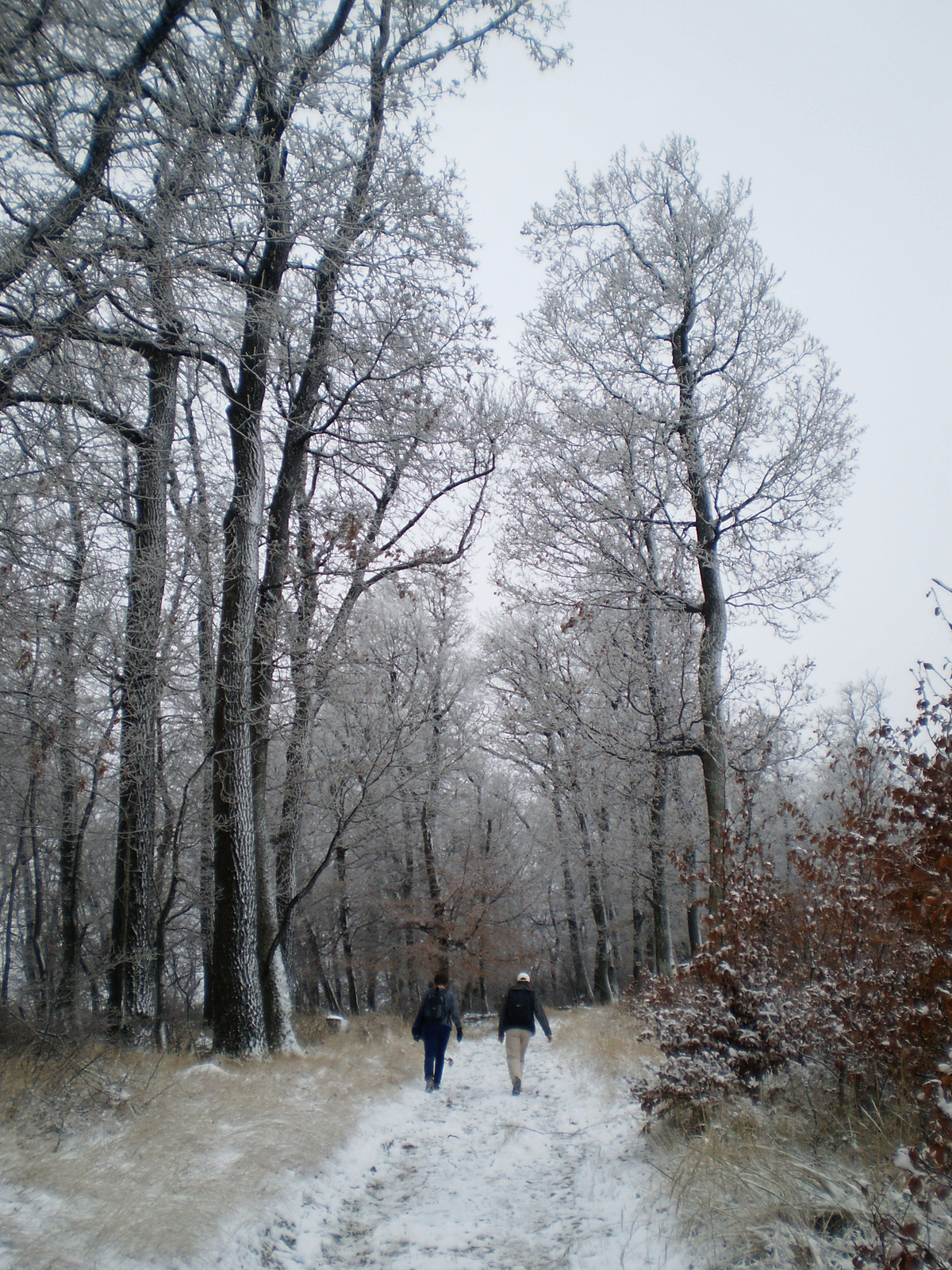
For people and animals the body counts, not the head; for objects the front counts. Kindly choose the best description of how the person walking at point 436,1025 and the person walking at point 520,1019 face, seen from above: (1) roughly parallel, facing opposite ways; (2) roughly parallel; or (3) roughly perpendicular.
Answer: roughly parallel

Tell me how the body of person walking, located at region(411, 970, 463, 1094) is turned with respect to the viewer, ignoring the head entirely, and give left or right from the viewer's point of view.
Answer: facing away from the viewer

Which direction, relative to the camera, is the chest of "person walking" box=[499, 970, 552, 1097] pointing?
away from the camera

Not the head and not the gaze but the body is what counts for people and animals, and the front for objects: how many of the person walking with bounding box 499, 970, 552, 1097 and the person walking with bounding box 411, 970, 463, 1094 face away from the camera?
2

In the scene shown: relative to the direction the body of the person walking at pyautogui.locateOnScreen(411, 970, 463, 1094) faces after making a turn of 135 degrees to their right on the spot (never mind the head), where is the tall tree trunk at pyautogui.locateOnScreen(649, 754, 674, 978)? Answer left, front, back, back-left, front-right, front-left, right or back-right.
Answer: left

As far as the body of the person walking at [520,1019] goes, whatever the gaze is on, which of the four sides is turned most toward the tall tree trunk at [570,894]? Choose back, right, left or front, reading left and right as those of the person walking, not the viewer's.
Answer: front

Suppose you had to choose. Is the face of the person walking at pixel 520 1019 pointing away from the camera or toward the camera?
away from the camera

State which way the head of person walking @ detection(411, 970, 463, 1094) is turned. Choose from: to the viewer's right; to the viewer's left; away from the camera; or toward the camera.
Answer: away from the camera

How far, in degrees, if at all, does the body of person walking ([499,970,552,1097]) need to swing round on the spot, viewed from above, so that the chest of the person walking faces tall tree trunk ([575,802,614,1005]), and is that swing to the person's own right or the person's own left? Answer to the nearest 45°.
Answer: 0° — they already face it

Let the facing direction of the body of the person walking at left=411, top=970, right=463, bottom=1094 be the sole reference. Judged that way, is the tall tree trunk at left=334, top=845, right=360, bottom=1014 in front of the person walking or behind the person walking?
in front
